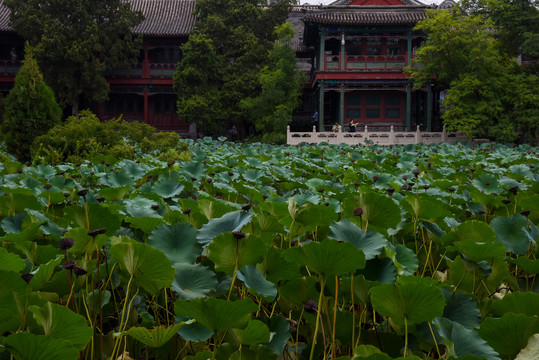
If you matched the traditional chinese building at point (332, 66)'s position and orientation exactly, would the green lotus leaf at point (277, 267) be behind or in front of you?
in front

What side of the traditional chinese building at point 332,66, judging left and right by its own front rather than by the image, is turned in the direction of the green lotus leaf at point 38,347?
front

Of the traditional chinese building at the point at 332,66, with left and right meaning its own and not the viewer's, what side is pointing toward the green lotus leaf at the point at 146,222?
front

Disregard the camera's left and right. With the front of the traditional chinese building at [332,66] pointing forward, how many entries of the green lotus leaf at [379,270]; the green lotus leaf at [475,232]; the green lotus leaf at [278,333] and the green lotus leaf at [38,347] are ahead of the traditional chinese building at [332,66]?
4

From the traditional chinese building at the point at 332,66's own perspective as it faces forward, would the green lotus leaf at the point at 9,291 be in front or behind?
in front

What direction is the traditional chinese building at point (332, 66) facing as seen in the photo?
toward the camera

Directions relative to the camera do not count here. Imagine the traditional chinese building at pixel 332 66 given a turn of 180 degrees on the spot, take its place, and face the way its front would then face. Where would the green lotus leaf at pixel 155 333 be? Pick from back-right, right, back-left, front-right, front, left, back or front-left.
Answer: back

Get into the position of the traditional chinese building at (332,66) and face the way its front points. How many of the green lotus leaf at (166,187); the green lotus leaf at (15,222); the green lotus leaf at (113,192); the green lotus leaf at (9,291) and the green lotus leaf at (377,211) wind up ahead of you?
5

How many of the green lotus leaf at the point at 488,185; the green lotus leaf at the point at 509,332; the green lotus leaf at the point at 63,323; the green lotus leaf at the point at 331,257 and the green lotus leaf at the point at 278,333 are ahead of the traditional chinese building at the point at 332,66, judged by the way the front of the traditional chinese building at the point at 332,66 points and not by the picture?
5

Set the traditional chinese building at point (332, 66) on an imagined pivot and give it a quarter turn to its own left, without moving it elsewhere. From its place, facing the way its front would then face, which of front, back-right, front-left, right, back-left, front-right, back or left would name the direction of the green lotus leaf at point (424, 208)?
right

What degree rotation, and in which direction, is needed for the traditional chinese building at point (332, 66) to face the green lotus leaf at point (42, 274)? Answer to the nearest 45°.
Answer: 0° — it already faces it

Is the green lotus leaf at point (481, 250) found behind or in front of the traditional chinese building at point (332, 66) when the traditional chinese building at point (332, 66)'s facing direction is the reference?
in front

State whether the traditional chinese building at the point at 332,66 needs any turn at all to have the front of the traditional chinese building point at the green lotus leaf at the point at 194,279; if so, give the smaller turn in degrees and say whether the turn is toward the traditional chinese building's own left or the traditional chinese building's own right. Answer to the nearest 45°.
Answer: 0° — it already faces it

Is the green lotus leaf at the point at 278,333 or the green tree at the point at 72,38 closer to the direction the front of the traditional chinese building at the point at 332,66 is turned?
the green lotus leaf
